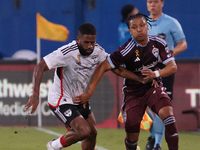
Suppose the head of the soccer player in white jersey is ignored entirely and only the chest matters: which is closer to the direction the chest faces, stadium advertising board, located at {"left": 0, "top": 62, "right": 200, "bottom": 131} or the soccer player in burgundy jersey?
the soccer player in burgundy jersey

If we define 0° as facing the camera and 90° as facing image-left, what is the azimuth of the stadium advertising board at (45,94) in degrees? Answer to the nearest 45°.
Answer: approximately 0°

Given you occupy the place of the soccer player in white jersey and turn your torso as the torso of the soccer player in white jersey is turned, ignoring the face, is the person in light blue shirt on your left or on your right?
on your left

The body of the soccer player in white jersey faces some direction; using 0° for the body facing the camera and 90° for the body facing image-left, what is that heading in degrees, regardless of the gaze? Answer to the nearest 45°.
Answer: approximately 315°

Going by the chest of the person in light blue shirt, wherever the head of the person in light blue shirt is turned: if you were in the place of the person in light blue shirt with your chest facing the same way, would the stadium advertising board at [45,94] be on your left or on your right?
on your right

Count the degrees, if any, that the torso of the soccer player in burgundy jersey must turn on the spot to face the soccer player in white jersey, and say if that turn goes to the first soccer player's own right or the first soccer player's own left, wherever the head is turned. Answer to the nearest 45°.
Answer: approximately 90° to the first soccer player's own right

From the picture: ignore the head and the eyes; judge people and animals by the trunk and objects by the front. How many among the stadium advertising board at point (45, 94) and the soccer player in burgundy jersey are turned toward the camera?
2

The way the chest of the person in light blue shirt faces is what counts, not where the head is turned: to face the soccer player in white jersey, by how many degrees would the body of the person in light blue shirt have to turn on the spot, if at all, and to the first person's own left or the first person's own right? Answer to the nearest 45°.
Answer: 0° — they already face them

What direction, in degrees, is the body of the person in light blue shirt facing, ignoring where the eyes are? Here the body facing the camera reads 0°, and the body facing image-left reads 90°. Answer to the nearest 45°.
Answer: approximately 45°
